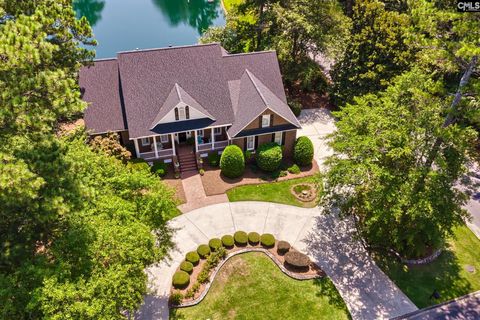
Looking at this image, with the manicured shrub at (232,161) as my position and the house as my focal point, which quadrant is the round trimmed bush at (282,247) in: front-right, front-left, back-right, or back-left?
back-left

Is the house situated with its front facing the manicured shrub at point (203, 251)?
yes

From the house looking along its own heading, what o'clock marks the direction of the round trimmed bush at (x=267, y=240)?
The round trimmed bush is roughly at 11 o'clock from the house.

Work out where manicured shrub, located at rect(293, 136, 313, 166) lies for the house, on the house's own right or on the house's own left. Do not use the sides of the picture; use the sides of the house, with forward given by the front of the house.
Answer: on the house's own left

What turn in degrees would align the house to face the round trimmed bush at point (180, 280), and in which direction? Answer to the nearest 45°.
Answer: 0° — it already faces it

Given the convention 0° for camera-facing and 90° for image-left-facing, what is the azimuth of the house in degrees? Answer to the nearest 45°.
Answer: approximately 0°

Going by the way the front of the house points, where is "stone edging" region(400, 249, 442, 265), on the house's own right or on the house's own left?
on the house's own left

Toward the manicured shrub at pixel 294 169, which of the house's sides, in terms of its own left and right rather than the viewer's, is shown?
left

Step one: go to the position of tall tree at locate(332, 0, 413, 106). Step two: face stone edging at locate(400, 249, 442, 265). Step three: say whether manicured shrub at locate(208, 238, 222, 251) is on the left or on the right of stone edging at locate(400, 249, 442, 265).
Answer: right

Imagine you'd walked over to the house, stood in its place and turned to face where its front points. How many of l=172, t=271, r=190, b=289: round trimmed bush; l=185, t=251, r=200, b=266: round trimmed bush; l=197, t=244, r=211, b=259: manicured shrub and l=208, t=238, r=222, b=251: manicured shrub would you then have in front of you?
4
